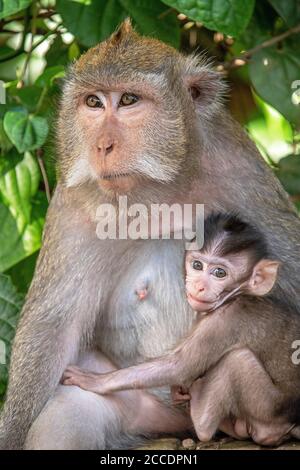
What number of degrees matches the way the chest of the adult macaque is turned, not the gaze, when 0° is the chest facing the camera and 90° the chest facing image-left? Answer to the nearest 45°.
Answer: approximately 45°

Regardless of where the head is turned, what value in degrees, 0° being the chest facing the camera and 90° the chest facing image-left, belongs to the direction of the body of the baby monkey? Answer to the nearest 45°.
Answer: approximately 90°
